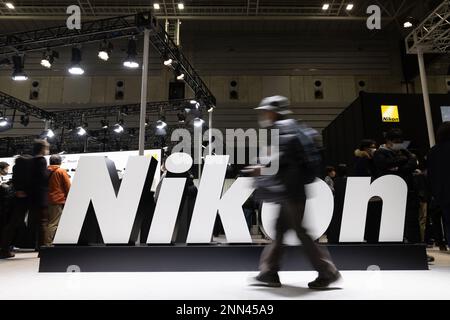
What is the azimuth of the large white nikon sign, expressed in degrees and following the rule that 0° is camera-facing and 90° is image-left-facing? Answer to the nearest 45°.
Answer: approximately 0°

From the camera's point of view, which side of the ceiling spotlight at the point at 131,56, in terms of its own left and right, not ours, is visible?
front

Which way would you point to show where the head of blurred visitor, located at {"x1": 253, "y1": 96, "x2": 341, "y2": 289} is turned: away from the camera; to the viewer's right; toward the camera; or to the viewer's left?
to the viewer's left

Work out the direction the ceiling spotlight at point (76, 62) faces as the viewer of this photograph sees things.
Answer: facing the viewer

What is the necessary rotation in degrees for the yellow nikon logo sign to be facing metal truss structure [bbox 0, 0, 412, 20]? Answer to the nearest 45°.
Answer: approximately 90° to its right

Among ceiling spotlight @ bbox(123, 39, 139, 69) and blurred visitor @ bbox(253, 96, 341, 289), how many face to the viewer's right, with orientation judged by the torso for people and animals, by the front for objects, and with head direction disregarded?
0
